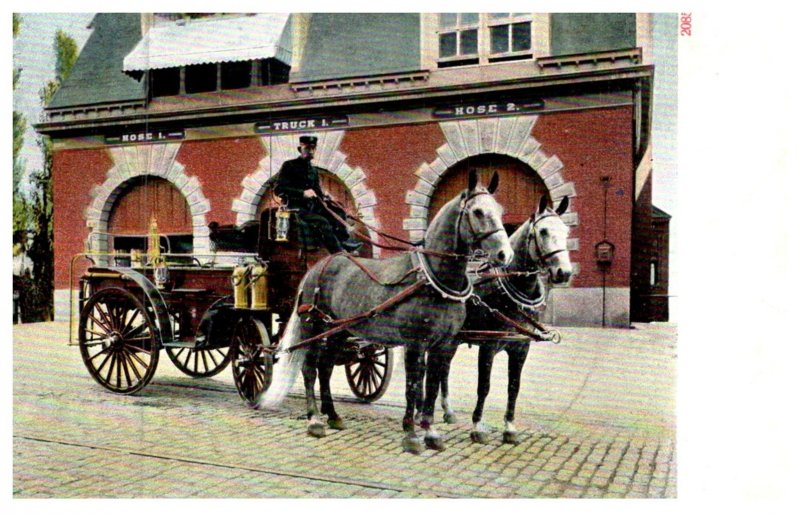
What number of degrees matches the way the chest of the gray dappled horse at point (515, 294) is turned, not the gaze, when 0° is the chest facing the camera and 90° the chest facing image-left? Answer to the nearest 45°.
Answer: approximately 315°

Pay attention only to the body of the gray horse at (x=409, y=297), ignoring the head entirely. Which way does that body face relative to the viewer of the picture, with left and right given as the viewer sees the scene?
facing the viewer and to the right of the viewer

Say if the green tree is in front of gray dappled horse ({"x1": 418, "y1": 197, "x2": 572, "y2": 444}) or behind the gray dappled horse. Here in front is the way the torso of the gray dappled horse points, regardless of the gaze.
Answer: behind

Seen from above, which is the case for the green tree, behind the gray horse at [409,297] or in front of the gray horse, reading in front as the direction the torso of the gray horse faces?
behind
